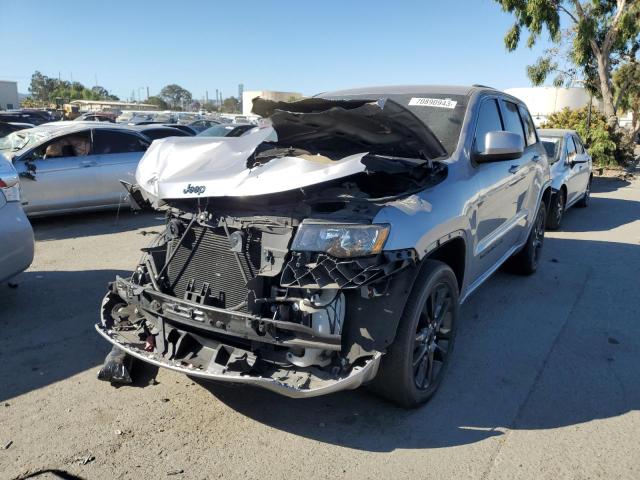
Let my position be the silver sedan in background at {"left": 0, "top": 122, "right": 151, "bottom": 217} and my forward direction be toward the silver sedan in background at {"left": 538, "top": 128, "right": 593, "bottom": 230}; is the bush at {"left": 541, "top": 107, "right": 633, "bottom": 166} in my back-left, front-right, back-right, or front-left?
front-left

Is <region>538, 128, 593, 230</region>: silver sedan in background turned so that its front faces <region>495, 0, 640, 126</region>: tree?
no

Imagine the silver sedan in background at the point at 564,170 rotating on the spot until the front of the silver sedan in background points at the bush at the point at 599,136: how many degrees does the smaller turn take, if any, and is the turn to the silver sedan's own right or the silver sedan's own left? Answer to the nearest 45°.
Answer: approximately 135° to the silver sedan's own right

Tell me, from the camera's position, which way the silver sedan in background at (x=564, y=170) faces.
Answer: facing the viewer and to the left of the viewer

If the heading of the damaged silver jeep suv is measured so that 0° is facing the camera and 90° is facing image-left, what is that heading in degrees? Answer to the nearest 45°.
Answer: approximately 45°

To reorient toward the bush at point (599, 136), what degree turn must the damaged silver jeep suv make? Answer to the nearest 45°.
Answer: approximately 180°

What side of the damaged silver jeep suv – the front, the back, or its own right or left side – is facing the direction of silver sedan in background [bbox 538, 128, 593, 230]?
back

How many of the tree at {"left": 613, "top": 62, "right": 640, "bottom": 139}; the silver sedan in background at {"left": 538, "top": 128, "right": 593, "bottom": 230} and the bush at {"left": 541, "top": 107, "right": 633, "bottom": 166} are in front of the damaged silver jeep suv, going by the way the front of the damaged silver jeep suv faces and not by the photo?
0

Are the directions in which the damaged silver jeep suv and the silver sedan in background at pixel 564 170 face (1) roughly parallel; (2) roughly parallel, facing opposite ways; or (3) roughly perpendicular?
roughly parallel

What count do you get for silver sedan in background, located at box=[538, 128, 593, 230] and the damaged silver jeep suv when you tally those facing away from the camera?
0

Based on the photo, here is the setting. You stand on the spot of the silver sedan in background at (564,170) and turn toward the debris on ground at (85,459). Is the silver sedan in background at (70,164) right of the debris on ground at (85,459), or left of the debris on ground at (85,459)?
right

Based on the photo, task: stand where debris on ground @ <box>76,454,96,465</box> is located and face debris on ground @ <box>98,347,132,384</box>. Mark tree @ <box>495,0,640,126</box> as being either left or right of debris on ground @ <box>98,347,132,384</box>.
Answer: right

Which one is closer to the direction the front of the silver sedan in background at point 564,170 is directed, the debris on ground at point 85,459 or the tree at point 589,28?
the debris on ground

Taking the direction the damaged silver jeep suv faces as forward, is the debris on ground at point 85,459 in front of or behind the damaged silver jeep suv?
in front
